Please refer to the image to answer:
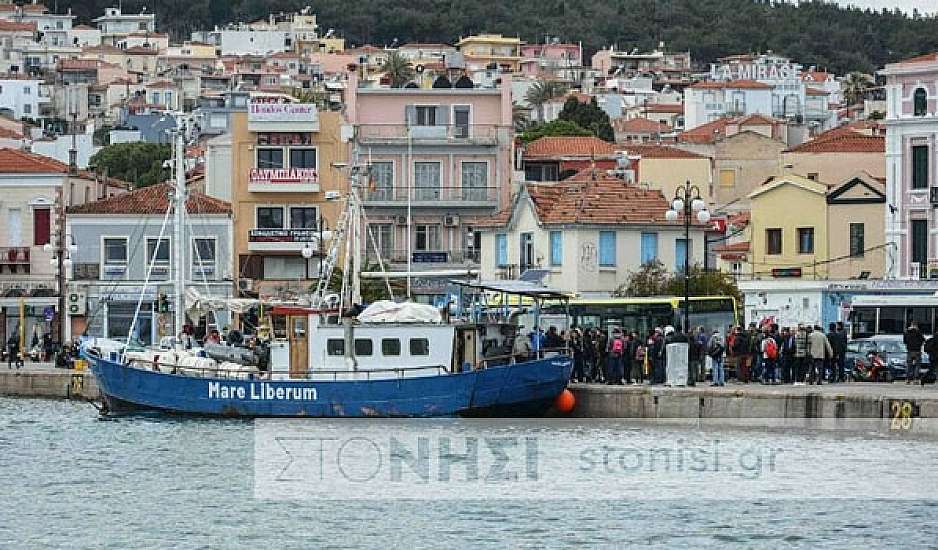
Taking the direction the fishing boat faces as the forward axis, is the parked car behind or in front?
behind

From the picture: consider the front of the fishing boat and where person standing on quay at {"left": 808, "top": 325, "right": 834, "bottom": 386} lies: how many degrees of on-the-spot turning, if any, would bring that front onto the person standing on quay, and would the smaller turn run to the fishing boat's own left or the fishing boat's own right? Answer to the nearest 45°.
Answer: approximately 180°

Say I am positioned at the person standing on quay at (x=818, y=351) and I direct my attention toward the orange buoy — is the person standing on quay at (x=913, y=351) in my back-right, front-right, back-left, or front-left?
back-left

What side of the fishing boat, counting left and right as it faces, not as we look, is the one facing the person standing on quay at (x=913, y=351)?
back

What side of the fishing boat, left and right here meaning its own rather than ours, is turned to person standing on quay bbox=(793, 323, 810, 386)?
back

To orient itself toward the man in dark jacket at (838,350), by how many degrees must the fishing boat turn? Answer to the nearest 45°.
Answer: approximately 180°

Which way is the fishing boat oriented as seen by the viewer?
to the viewer's left
